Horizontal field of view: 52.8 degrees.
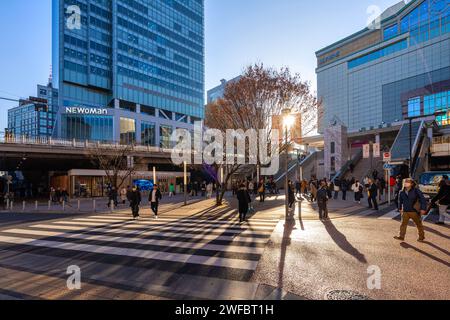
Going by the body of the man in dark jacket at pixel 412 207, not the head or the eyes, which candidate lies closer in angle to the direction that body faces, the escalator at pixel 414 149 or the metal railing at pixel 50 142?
the metal railing

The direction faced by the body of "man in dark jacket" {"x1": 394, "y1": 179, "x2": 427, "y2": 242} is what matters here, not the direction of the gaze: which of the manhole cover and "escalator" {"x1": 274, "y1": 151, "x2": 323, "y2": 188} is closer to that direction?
the manhole cover

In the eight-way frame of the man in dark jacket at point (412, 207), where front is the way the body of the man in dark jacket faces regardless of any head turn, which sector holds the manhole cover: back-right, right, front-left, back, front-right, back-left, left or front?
front-left

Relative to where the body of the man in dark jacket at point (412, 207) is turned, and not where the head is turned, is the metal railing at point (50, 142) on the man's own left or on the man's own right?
on the man's own right

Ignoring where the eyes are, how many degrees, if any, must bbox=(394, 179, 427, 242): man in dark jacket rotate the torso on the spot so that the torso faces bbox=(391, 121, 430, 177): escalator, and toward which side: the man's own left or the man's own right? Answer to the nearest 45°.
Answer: approximately 135° to the man's own right

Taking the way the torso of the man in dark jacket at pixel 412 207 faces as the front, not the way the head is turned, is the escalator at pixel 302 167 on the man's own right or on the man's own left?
on the man's own right

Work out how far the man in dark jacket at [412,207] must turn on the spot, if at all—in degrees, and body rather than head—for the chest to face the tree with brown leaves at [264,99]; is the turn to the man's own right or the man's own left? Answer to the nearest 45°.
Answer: approximately 90° to the man's own right

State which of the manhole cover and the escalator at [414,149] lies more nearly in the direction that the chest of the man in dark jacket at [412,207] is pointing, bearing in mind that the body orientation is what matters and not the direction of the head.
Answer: the manhole cover

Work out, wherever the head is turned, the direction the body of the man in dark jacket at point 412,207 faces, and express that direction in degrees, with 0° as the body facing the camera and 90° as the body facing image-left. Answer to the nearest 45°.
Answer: approximately 45°
